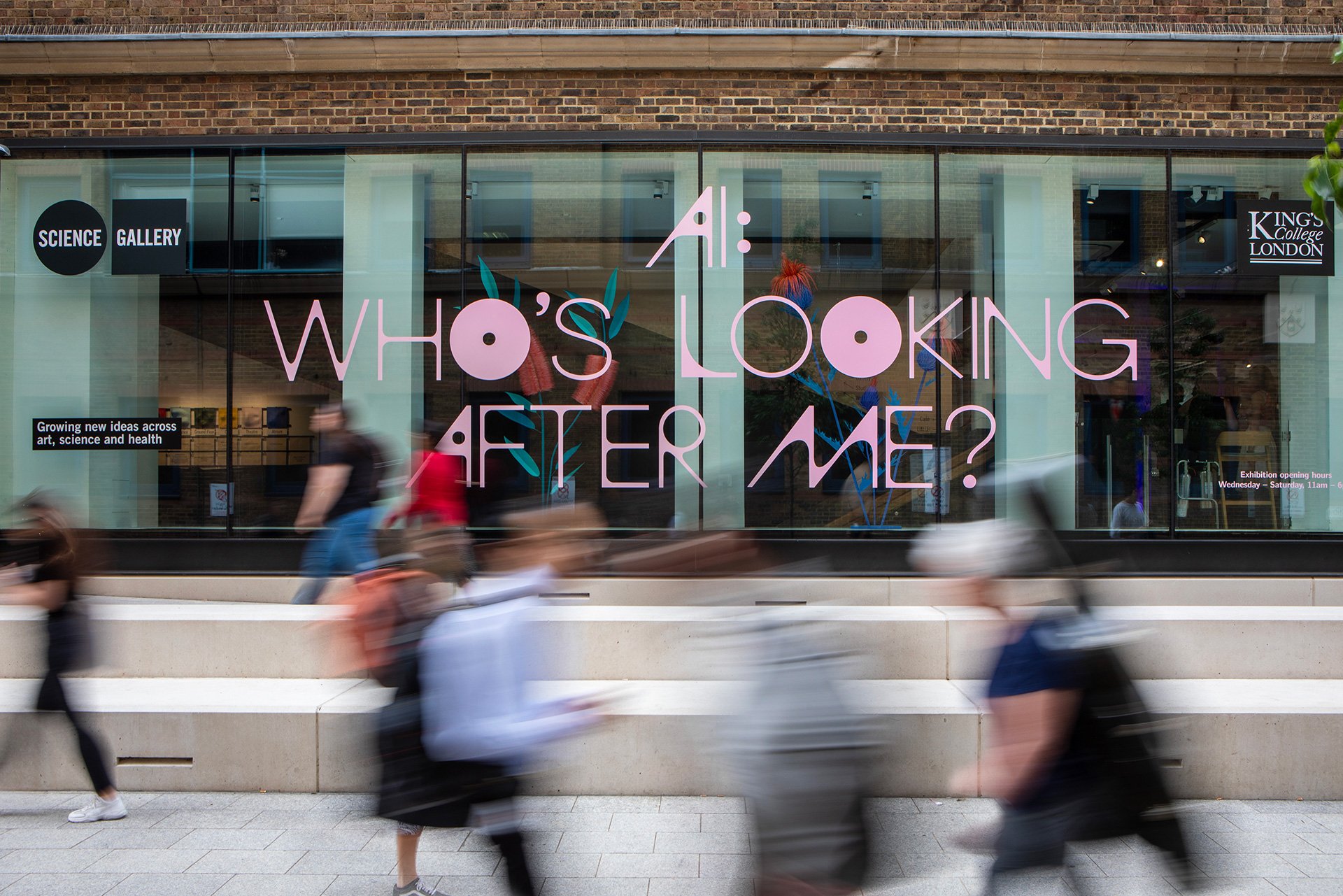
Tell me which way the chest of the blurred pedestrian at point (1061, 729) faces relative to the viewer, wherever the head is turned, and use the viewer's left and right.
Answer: facing to the left of the viewer

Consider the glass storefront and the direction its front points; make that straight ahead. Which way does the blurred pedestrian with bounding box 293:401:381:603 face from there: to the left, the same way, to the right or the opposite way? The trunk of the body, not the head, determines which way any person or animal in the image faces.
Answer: to the right

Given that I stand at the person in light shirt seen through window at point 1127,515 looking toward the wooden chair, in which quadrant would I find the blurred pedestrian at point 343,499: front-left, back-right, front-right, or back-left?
back-right

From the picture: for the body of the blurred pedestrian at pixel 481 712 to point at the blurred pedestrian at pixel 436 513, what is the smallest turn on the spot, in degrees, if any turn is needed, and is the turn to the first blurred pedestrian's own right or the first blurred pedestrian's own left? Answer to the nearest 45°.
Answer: approximately 90° to the first blurred pedestrian's own left

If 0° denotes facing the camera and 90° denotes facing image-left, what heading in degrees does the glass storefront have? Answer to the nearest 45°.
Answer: approximately 0°

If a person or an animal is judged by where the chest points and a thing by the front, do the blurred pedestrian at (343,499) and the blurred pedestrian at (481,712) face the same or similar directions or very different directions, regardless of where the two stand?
very different directions

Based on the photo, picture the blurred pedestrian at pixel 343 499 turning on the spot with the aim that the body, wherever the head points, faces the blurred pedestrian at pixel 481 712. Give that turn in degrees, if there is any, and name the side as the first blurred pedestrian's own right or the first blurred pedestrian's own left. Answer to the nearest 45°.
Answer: approximately 90° to the first blurred pedestrian's own left

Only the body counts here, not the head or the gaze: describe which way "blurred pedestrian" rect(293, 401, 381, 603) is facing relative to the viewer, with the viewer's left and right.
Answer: facing to the left of the viewer

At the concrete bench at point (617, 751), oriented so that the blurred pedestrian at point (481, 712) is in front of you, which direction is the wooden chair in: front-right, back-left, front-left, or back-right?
back-left

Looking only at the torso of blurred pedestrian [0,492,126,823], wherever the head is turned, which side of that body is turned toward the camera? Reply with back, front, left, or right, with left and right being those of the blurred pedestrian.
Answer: left

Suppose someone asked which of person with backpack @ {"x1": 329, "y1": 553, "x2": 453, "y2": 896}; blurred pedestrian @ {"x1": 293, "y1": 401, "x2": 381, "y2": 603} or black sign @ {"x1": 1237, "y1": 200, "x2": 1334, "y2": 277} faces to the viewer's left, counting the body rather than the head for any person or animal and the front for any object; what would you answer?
the blurred pedestrian
